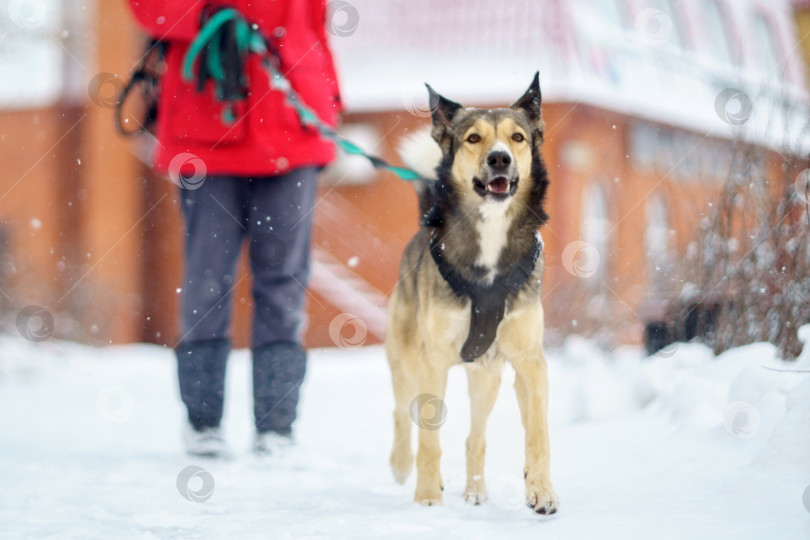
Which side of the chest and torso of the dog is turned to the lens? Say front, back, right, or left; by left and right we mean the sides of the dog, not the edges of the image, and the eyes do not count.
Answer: front
